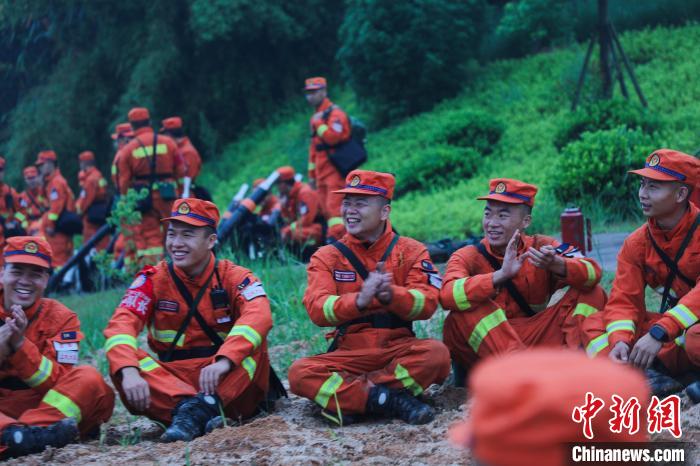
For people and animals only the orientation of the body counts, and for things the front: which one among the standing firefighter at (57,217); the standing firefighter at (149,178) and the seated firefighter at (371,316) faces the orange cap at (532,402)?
the seated firefighter

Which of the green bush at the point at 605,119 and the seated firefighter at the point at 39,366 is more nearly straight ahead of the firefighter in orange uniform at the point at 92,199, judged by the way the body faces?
the seated firefighter

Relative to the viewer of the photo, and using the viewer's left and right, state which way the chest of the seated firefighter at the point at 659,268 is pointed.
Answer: facing the viewer and to the left of the viewer

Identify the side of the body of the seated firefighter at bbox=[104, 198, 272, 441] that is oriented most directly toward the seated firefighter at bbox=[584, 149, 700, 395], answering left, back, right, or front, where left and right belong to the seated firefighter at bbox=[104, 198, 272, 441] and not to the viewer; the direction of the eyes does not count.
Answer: left

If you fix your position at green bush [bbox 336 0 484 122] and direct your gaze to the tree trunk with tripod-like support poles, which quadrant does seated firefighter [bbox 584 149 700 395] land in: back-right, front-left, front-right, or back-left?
front-right

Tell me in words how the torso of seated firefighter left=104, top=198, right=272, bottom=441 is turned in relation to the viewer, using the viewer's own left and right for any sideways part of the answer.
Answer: facing the viewer

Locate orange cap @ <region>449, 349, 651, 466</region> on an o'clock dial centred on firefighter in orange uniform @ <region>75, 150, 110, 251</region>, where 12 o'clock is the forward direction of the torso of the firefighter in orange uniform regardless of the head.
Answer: The orange cap is roughly at 9 o'clock from the firefighter in orange uniform.

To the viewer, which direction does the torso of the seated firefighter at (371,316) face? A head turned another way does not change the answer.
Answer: toward the camera
